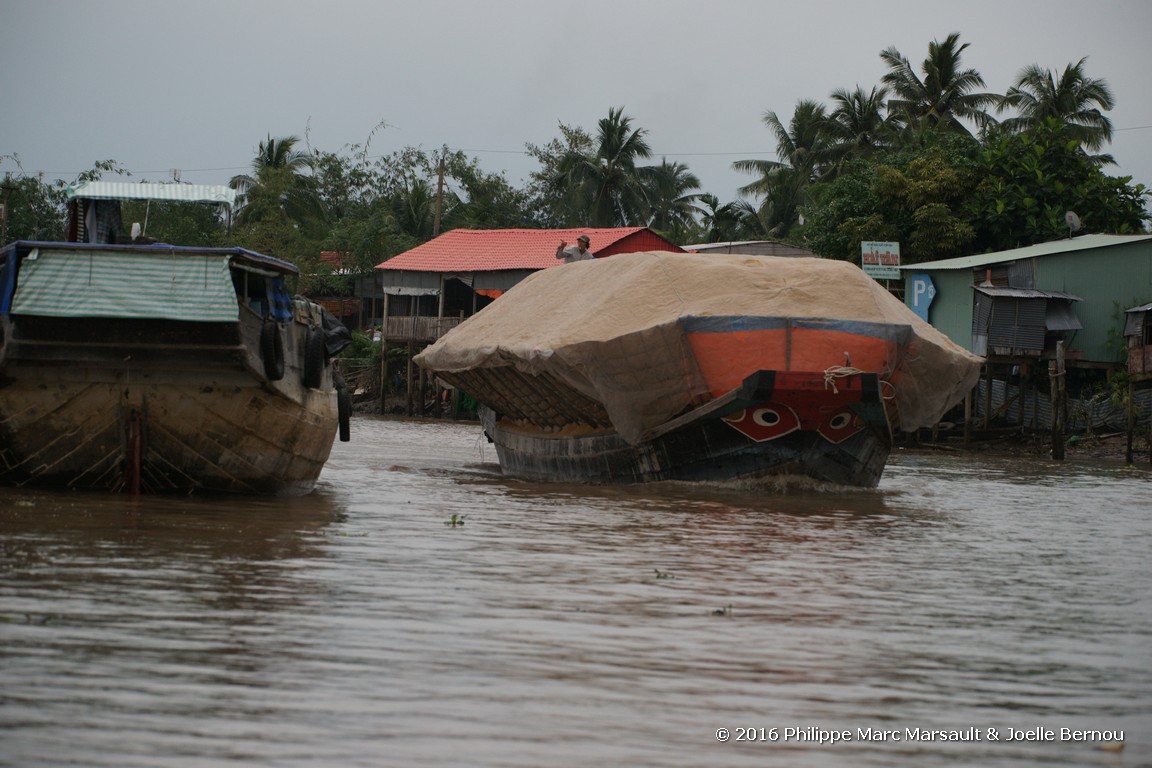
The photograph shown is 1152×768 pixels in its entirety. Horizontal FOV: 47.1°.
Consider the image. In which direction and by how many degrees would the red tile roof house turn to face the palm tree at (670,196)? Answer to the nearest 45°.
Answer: approximately 135° to its left

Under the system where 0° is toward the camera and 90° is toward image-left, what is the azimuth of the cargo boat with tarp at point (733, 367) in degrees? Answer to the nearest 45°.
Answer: approximately 315°

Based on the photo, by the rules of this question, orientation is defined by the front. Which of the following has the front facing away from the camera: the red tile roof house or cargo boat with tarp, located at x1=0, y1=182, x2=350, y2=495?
the cargo boat with tarp

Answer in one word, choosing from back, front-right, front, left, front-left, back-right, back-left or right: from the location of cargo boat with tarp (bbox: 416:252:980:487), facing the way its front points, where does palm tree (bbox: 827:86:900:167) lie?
back-left

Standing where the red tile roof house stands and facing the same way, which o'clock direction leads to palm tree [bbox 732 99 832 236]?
The palm tree is roughly at 8 o'clock from the red tile roof house.

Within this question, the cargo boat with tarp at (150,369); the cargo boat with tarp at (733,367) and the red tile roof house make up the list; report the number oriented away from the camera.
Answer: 1

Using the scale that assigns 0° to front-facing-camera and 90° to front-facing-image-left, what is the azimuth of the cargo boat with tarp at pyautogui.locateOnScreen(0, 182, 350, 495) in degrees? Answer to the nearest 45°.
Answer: approximately 180°

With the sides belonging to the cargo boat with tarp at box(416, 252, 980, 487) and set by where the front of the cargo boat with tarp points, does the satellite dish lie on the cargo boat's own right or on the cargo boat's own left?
on the cargo boat's own left

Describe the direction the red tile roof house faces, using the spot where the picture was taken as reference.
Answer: facing the viewer

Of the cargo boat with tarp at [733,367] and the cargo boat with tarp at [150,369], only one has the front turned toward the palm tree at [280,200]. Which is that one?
the cargo boat with tarp at [150,369]

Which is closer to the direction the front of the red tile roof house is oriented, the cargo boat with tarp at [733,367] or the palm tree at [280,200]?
the cargo boat with tarp

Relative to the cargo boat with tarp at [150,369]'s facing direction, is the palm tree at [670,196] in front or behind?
in front

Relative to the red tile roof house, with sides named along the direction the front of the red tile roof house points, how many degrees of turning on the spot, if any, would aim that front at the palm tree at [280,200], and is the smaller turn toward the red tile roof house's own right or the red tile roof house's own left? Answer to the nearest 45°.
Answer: approximately 135° to the red tile roof house's own right

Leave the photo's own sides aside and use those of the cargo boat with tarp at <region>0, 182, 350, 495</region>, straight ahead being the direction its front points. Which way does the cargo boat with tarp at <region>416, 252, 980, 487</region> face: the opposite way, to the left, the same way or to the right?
the opposite way

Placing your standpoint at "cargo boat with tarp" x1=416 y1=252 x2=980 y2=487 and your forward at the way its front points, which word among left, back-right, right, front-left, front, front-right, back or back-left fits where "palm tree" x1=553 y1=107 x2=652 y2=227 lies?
back-left

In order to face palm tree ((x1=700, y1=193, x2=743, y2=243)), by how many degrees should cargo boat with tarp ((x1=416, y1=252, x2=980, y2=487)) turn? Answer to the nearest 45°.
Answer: approximately 135° to its left

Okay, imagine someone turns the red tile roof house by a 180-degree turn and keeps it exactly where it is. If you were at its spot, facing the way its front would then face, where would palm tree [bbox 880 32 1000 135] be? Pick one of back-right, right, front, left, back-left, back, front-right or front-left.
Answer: right

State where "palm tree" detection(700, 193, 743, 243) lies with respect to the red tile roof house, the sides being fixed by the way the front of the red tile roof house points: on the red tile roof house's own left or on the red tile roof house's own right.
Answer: on the red tile roof house's own left
